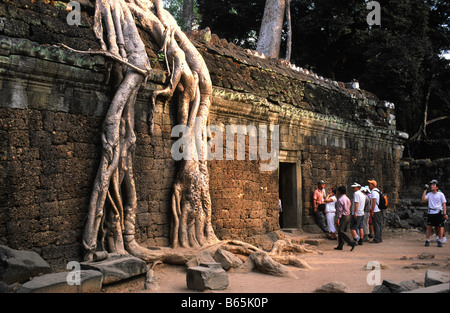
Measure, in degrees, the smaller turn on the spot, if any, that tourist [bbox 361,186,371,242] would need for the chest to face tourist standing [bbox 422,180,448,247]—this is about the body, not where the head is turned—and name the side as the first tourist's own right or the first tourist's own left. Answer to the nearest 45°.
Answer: approximately 135° to the first tourist's own left

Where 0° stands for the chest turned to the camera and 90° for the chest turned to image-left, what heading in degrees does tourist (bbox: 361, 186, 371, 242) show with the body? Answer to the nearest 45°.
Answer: approximately 90°

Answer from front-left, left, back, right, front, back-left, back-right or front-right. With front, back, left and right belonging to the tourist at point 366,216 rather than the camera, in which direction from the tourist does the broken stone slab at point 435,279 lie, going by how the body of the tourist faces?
left

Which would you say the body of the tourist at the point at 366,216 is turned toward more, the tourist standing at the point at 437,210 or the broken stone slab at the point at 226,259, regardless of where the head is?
the broken stone slab

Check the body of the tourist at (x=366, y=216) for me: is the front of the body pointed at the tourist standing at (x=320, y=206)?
yes

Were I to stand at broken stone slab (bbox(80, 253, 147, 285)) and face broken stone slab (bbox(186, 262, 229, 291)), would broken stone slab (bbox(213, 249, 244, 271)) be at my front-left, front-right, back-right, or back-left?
front-left

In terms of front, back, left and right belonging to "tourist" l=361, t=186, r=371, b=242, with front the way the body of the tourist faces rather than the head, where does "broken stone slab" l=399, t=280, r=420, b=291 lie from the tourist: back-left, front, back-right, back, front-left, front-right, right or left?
left
